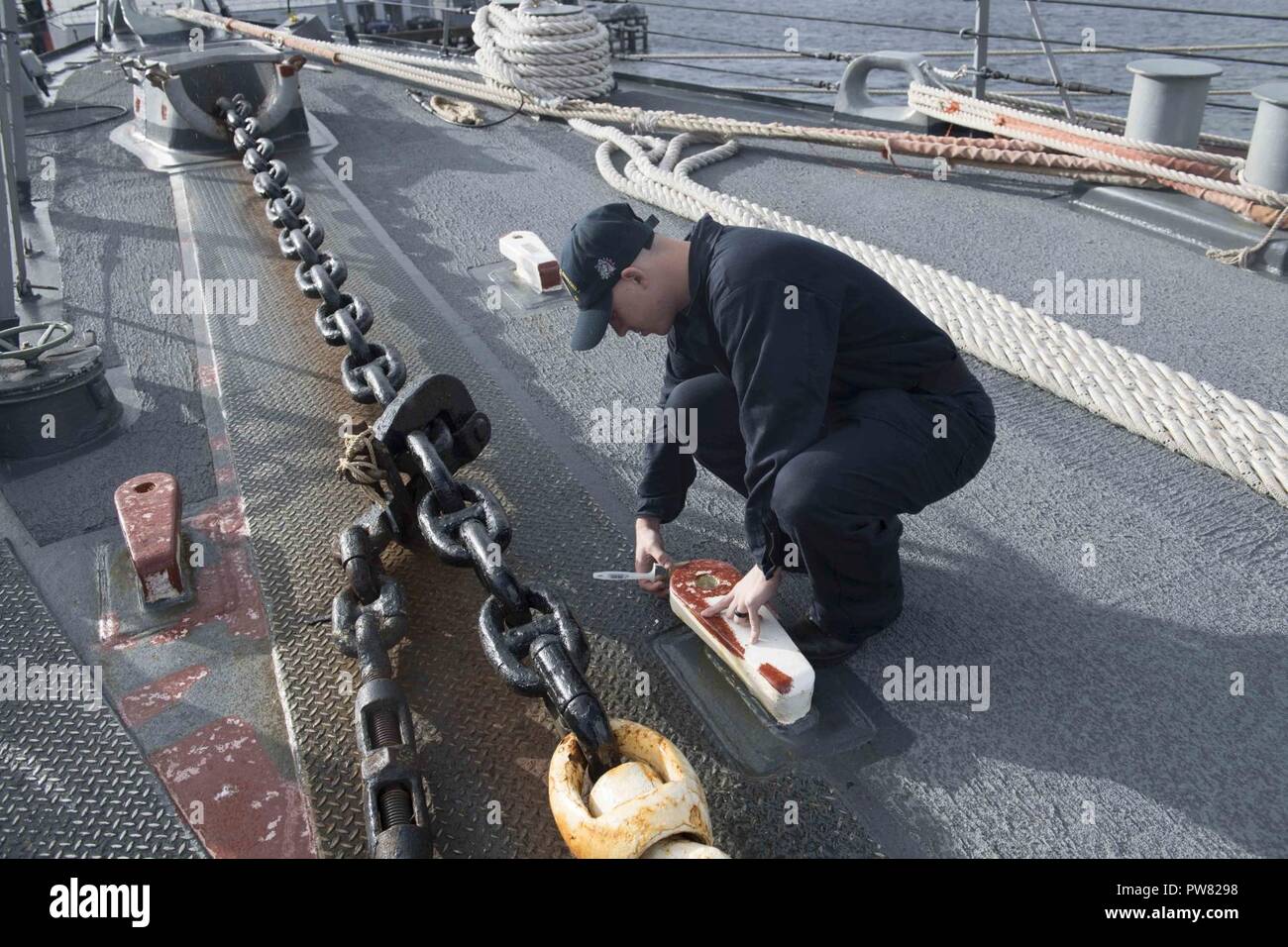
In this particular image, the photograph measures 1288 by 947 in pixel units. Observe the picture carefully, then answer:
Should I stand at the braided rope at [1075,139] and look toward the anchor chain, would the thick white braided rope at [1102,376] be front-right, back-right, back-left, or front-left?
front-left

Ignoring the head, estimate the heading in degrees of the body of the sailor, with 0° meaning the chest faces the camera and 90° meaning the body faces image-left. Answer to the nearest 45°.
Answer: approximately 90°

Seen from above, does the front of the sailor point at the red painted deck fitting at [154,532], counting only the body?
yes

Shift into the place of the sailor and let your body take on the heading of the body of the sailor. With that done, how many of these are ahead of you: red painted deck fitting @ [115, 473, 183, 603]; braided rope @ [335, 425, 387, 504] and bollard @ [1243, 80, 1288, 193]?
2

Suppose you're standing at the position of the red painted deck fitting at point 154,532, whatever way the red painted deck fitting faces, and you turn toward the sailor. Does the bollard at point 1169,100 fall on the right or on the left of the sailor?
left

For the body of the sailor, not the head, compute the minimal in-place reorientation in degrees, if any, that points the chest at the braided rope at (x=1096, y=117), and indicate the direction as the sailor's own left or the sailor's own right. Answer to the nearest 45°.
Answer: approximately 90° to the sailor's own right

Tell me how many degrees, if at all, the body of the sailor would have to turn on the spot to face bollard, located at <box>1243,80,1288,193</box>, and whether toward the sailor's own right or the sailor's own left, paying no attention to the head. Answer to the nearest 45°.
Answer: approximately 135° to the sailor's own right

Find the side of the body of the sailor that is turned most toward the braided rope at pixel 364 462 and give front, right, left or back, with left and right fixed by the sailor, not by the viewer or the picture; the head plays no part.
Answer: front

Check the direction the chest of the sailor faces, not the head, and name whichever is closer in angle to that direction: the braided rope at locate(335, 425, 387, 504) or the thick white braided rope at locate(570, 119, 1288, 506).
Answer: the braided rope at locate(335, 425, 387, 504)
